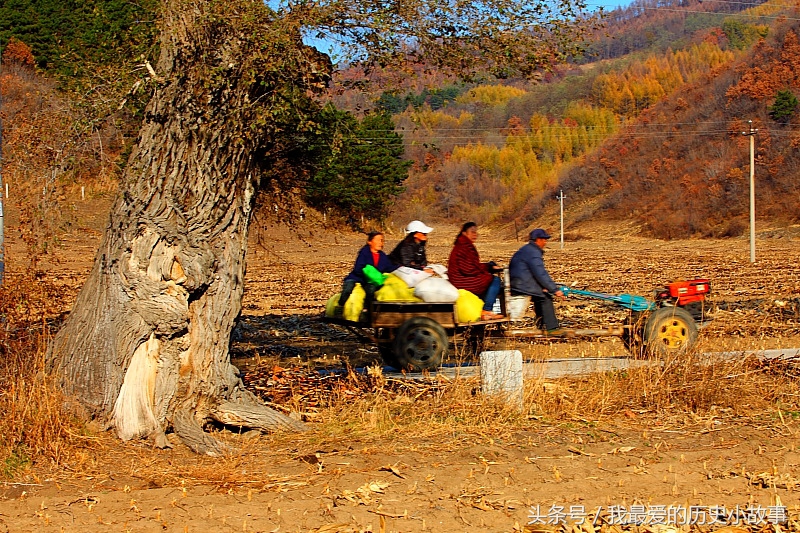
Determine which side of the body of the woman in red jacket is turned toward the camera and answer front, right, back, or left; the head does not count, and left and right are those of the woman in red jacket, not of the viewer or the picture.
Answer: right

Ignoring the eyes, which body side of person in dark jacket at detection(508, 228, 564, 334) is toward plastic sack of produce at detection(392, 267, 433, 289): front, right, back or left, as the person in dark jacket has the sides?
back

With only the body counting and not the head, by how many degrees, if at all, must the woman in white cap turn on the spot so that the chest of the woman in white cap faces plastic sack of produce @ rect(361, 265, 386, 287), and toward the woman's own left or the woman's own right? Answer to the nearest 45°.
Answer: approximately 135° to the woman's own right

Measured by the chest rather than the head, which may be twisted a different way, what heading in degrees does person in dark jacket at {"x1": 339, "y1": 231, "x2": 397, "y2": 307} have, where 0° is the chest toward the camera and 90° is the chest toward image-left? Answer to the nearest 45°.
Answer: approximately 315°

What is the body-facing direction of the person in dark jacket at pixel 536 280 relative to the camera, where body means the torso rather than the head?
to the viewer's right

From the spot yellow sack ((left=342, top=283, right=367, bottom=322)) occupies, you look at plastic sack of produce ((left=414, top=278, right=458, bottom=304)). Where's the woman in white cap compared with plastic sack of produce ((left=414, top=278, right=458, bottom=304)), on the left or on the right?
left

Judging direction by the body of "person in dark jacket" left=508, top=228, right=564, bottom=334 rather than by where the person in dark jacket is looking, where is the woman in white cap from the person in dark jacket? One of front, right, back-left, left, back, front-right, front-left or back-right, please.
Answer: back

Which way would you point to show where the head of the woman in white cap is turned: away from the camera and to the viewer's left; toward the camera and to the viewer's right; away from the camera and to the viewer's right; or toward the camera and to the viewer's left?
toward the camera and to the viewer's right
